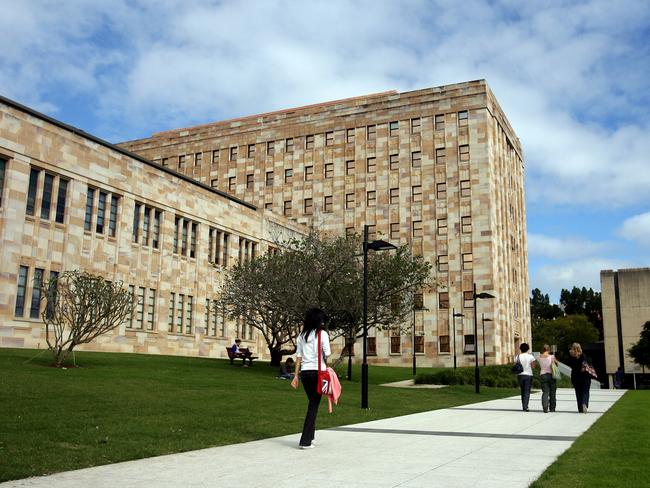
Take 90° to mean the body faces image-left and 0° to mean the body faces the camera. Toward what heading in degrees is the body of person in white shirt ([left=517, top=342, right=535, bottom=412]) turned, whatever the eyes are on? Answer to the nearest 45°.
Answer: approximately 180°

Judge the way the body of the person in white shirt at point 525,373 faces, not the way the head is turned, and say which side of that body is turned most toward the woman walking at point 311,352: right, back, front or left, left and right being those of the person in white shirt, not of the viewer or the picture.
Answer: back

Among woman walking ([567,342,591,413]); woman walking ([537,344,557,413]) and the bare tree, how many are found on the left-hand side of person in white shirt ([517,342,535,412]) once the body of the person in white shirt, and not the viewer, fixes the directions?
1

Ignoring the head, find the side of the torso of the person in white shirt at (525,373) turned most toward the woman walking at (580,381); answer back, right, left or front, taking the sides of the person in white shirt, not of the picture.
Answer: right

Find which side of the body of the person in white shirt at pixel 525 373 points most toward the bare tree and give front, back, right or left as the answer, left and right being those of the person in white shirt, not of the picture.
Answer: left
